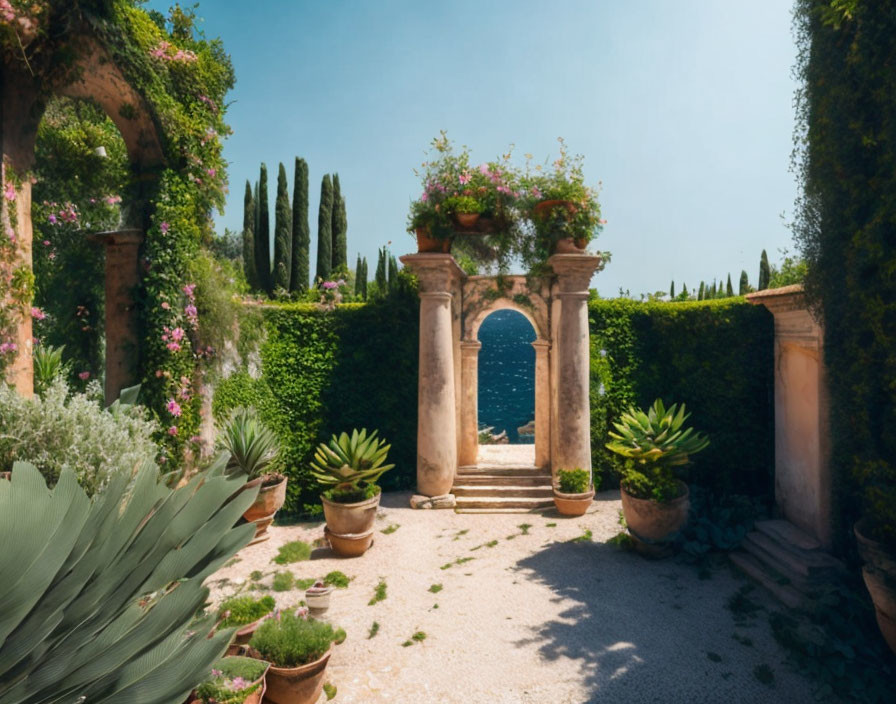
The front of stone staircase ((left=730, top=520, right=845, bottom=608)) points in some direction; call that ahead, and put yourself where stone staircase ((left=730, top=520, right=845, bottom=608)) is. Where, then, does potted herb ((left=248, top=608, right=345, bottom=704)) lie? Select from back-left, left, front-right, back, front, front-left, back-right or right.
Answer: front

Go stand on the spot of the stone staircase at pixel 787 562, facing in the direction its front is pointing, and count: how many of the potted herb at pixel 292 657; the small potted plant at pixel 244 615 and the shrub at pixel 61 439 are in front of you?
3

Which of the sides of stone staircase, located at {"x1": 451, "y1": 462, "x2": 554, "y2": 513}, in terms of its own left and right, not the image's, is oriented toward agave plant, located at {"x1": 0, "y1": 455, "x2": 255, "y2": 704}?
front

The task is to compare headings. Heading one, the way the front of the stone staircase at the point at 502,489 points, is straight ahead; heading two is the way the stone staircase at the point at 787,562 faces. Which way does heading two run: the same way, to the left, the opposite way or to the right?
to the right

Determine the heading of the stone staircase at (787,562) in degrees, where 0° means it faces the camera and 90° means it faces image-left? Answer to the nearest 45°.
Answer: approximately 45°

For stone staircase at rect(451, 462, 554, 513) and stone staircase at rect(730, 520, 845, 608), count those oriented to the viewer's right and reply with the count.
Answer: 0

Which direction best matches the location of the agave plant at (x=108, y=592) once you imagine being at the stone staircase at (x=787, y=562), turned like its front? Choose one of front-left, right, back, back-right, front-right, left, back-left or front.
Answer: front-left

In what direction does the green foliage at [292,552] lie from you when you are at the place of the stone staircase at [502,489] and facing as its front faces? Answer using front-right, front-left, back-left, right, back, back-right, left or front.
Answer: front-right

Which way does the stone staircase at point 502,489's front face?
toward the camera

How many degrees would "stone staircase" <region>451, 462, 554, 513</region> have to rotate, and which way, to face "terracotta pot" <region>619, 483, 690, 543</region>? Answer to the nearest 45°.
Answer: approximately 45° to its left

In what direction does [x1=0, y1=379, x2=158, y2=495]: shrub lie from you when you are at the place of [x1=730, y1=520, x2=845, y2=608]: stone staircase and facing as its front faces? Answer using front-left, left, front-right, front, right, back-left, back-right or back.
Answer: front

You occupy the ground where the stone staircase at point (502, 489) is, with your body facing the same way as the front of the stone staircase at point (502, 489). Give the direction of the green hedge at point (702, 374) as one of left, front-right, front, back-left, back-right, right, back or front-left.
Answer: left

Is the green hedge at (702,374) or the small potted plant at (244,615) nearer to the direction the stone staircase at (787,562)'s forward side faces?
the small potted plant
